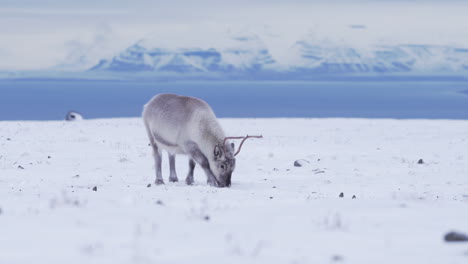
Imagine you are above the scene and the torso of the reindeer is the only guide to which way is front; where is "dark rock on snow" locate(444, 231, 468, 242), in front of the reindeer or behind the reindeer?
in front

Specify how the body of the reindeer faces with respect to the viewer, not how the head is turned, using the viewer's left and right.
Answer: facing the viewer and to the right of the viewer

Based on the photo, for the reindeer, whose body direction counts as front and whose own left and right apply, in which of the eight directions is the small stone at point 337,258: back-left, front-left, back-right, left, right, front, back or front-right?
front-right

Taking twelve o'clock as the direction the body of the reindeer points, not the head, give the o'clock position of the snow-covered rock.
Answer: The snow-covered rock is roughly at 7 o'clock from the reindeer.

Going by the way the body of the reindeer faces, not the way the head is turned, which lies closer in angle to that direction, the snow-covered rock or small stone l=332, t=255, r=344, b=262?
the small stone

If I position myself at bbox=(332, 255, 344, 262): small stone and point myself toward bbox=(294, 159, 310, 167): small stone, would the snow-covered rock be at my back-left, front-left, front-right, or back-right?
front-left

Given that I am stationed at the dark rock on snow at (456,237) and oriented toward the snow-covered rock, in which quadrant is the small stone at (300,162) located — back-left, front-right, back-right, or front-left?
front-right
